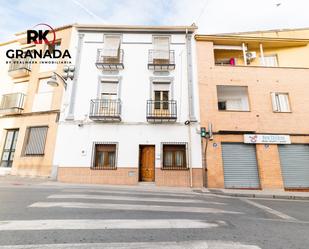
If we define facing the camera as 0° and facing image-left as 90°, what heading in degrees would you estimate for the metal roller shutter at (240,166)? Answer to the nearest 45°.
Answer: approximately 0°

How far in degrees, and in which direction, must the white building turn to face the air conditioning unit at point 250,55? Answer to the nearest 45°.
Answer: approximately 90° to its left

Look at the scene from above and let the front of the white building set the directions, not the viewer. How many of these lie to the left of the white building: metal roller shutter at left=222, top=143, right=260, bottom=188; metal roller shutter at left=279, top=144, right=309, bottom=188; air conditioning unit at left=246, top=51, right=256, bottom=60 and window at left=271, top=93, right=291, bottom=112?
4

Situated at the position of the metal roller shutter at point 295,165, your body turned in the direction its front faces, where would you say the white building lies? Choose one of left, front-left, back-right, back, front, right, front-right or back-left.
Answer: front-right

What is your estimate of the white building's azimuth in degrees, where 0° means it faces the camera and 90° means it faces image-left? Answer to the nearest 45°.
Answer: approximately 0°

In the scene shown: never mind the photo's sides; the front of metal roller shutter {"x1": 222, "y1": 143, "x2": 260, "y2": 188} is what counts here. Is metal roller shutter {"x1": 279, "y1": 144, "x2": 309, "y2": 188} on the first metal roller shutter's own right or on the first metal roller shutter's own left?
on the first metal roller shutter's own left

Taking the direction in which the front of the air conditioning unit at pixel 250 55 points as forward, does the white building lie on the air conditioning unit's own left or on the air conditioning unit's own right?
on the air conditioning unit's own right

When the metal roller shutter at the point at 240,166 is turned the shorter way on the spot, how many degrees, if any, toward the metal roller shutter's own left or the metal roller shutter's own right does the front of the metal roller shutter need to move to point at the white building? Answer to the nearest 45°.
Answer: approximately 45° to the metal roller shutter's own right
